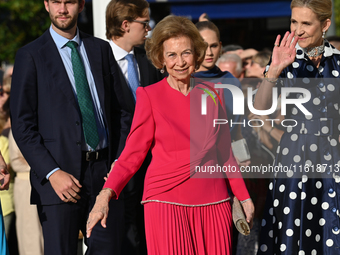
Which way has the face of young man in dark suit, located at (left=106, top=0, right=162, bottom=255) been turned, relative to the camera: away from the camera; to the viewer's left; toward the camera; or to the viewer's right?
to the viewer's right

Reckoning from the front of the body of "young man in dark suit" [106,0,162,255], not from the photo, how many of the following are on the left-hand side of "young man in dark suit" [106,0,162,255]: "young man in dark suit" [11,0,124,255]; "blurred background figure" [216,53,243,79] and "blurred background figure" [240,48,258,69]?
2

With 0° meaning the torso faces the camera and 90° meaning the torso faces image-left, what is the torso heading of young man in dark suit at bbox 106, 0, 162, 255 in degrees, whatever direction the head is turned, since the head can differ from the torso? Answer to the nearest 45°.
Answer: approximately 315°

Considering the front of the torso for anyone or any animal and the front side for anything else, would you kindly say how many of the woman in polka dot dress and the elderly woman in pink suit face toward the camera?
2

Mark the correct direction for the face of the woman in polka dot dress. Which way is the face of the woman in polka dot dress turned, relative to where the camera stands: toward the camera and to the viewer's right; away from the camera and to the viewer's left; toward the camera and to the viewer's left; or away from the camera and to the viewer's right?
toward the camera and to the viewer's left

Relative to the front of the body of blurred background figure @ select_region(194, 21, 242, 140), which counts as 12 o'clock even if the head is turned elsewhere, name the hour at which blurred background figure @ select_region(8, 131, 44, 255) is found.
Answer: blurred background figure @ select_region(8, 131, 44, 255) is roughly at 3 o'clock from blurred background figure @ select_region(194, 21, 242, 140).

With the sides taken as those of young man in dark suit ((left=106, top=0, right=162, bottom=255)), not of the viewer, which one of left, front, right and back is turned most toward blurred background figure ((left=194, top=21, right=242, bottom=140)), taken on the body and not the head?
left

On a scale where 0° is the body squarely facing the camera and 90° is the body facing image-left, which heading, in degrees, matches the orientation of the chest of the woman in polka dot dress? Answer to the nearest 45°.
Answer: approximately 0°

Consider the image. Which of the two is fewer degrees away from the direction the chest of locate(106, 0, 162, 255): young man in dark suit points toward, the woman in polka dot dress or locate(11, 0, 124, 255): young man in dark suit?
the woman in polka dot dress

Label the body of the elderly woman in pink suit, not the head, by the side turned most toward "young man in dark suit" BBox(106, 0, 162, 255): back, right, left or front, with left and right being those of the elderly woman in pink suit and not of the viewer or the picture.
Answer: back

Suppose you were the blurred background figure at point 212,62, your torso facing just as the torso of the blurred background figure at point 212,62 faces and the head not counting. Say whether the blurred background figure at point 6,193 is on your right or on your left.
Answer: on your right
